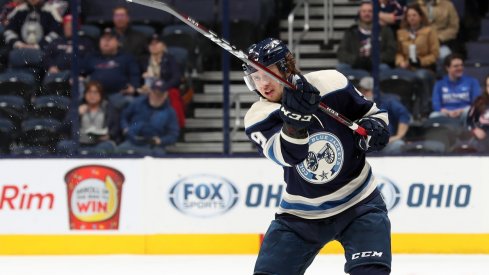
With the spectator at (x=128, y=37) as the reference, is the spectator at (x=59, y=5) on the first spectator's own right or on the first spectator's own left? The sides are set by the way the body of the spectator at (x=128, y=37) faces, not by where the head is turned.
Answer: on the first spectator's own right

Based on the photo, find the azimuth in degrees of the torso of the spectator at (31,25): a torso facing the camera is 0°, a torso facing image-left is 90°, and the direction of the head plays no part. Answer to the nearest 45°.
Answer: approximately 0°
